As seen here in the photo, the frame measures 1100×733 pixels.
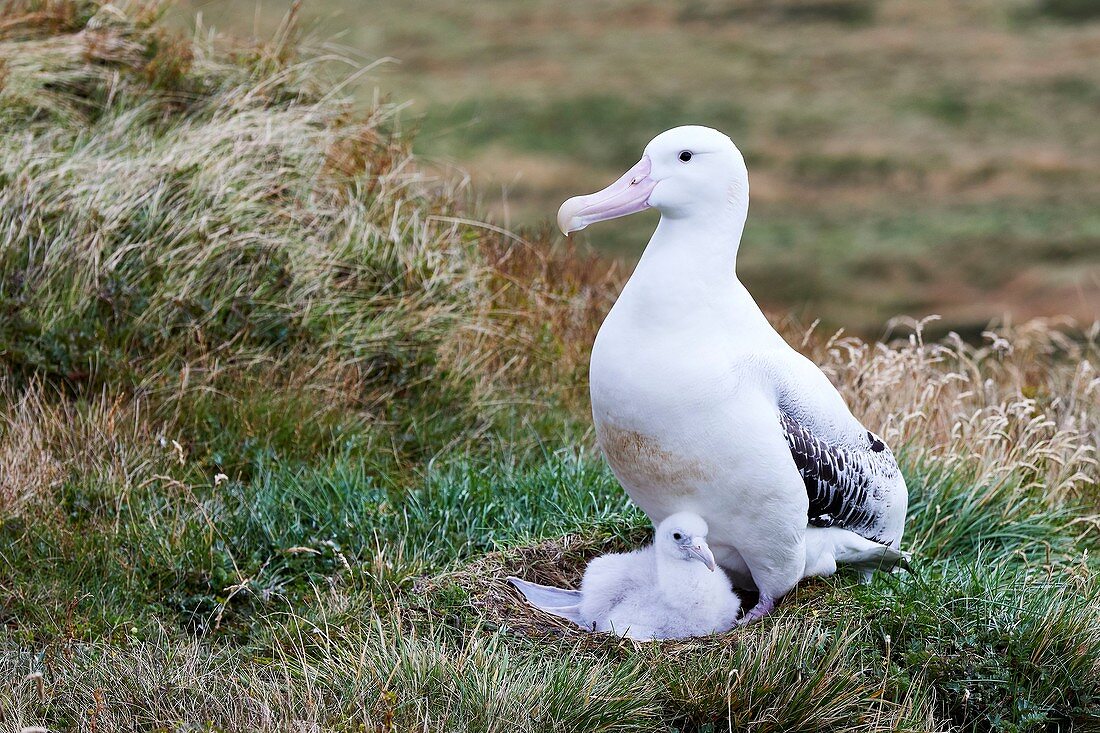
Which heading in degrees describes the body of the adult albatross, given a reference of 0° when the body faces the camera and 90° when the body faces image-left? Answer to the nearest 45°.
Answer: approximately 45°
